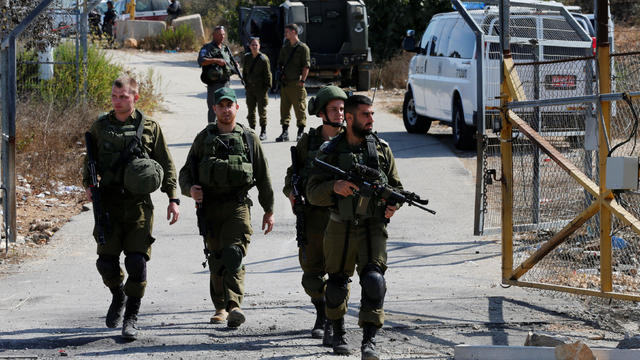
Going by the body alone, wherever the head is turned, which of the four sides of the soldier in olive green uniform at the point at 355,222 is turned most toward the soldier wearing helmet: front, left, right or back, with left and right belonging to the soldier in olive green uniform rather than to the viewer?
back

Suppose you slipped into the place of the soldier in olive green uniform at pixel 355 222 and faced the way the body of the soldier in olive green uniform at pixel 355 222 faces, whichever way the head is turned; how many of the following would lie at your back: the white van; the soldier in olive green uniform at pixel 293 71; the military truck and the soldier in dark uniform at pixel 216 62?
4

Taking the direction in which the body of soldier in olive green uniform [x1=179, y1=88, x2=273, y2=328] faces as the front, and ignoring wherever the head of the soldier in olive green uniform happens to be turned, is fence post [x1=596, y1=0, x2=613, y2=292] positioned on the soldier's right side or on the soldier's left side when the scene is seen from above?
on the soldier's left side

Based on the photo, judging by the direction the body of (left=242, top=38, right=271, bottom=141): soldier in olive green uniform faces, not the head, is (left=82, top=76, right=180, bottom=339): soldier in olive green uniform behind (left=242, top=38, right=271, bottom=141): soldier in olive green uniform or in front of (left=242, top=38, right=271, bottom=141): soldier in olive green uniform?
in front

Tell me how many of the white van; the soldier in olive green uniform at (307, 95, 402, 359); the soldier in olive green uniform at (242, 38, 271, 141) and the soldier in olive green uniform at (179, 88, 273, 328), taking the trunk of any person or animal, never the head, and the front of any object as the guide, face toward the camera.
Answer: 3

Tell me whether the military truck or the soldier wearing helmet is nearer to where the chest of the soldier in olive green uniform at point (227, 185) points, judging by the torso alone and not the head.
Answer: the soldier wearing helmet

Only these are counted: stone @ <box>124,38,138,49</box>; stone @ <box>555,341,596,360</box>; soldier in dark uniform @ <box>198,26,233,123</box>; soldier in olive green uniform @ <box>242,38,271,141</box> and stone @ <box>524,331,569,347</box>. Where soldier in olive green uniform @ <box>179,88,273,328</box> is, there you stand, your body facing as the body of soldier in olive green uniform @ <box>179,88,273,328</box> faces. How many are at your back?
3

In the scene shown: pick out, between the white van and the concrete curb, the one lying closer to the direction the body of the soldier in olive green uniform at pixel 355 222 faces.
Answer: the concrete curb

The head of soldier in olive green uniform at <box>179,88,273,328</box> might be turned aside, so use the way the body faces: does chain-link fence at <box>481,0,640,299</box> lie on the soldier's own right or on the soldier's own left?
on the soldier's own left

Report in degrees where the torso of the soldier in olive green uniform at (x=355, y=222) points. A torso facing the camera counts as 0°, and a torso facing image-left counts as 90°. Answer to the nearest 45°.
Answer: approximately 0°

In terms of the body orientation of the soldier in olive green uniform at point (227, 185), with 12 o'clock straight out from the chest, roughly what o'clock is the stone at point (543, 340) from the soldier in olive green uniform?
The stone is roughly at 10 o'clock from the soldier in olive green uniform.
